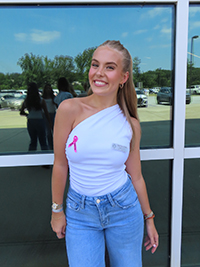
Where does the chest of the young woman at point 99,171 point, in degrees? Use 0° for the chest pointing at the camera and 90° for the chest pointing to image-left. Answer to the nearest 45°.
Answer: approximately 0°
